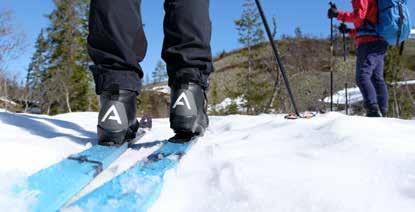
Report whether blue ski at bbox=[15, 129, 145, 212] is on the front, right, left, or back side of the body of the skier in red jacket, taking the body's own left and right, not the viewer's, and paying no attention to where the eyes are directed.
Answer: left

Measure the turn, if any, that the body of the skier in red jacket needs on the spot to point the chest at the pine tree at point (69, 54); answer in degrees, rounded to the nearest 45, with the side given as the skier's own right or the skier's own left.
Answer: approximately 45° to the skier's own right

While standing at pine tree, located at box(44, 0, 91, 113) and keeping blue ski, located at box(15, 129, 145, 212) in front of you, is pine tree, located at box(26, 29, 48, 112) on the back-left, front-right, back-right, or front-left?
back-right

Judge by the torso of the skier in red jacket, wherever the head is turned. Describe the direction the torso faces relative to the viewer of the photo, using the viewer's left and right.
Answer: facing to the left of the viewer

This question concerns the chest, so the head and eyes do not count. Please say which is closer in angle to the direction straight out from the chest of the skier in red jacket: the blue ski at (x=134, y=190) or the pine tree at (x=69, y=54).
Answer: the pine tree

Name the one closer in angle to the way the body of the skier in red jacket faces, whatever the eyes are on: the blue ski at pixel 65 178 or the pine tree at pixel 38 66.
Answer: the pine tree

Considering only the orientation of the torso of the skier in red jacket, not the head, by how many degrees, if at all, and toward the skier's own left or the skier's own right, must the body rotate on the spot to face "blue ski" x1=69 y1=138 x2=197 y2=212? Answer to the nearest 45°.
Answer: approximately 90° to the skier's own left

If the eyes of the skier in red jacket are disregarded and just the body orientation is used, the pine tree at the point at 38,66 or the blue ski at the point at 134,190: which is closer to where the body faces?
the pine tree

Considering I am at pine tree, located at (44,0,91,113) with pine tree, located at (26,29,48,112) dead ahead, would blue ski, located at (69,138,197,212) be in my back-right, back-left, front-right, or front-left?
back-left
